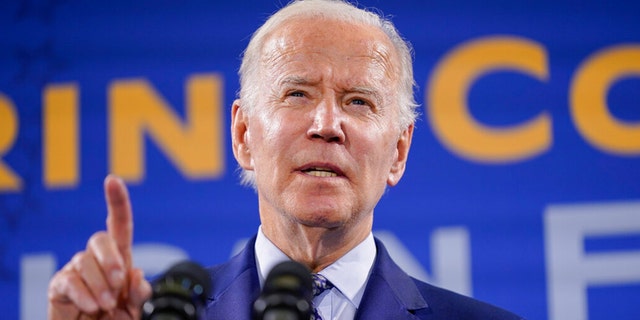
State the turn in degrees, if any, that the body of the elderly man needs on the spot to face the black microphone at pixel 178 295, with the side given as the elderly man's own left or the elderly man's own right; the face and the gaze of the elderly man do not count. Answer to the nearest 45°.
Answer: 0° — they already face it

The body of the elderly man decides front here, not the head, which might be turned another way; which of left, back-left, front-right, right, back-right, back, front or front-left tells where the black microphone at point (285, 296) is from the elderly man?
front

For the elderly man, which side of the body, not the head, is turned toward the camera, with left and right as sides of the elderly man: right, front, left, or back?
front
